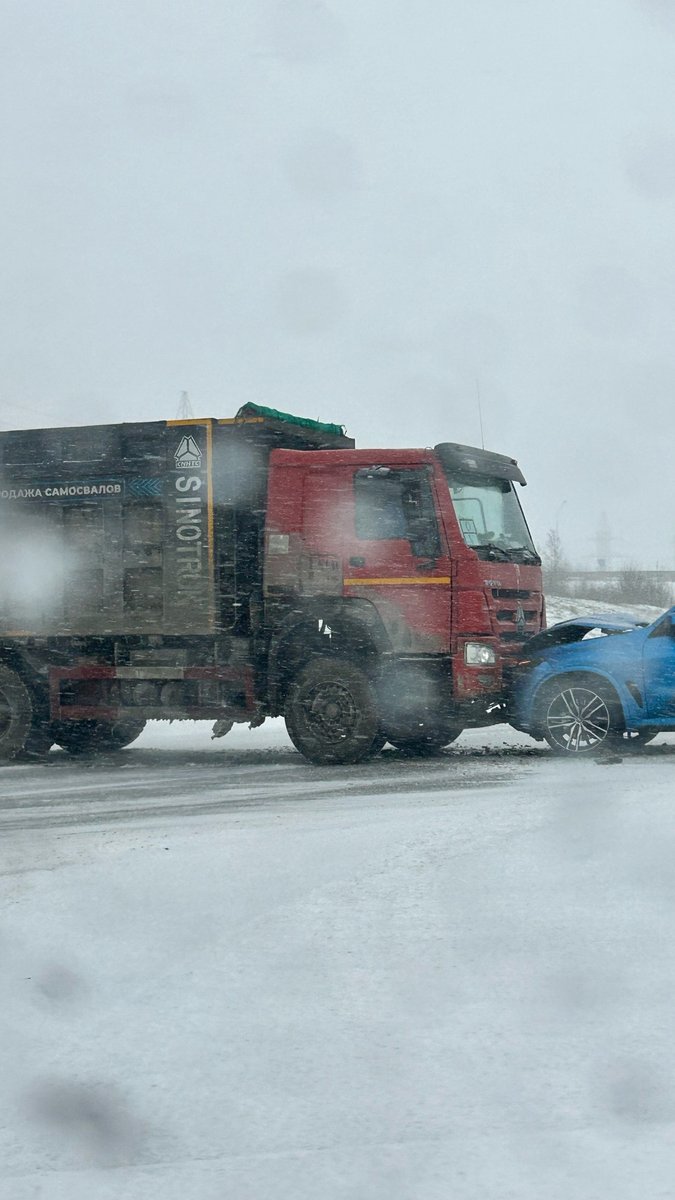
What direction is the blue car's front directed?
to the viewer's left

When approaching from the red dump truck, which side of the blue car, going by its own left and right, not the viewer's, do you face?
front
